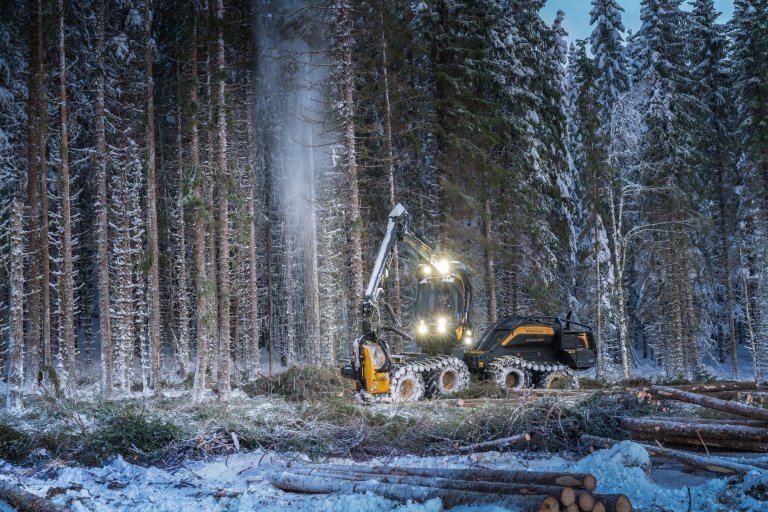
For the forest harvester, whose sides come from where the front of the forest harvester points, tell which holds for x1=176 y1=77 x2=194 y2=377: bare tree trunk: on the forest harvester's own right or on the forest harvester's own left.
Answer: on the forest harvester's own right

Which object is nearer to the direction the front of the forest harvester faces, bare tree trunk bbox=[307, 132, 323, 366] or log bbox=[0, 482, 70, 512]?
the log

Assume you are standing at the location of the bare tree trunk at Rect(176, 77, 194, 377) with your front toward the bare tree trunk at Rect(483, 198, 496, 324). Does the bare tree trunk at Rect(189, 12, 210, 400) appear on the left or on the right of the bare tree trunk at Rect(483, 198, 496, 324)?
right

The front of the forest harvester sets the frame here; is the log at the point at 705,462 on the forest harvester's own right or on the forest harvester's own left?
on the forest harvester's own left

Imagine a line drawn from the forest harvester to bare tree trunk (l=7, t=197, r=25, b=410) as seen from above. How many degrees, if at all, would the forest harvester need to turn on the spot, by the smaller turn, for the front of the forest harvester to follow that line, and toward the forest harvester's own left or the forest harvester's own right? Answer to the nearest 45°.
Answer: approximately 45° to the forest harvester's own right

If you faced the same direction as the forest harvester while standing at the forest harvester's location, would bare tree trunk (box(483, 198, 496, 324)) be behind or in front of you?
behind

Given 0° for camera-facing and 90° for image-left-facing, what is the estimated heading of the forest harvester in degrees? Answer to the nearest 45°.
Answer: approximately 45°

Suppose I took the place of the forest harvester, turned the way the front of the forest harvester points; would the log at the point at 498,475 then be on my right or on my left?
on my left

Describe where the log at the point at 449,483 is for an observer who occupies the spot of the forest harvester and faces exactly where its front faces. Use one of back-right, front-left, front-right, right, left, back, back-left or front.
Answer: front-left

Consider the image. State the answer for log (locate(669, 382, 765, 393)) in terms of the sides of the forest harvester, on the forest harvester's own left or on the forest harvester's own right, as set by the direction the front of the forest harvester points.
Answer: on the forest harvester's own left

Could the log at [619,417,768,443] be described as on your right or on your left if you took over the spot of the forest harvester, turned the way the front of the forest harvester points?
on your left

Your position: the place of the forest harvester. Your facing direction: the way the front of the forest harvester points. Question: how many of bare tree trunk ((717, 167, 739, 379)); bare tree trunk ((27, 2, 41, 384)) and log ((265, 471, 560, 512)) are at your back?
1

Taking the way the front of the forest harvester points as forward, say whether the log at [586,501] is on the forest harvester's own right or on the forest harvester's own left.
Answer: on the forest harvester's own left

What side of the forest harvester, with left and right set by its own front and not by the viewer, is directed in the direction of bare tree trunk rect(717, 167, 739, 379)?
back
